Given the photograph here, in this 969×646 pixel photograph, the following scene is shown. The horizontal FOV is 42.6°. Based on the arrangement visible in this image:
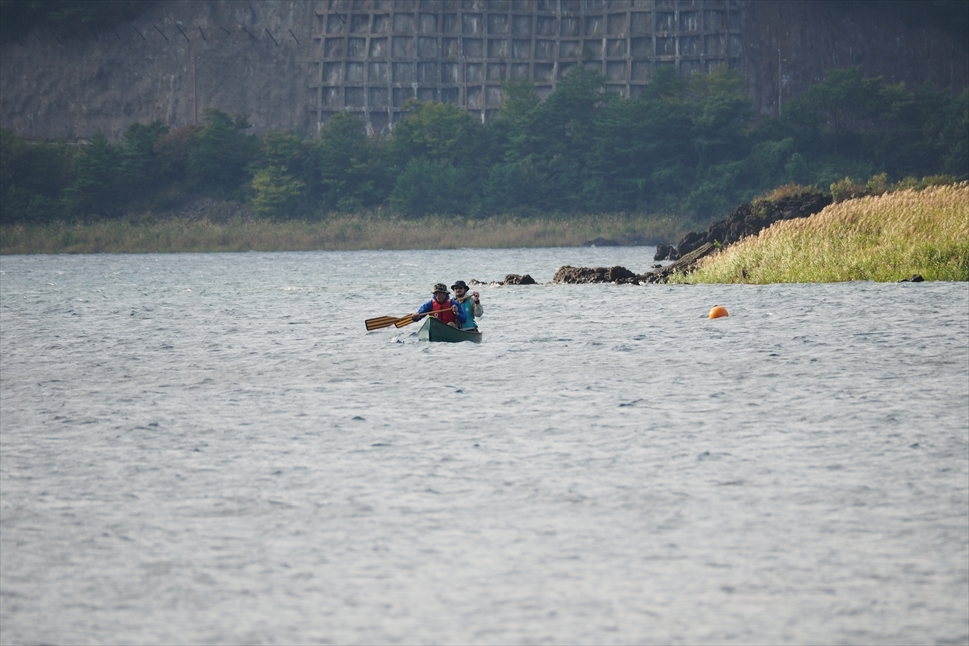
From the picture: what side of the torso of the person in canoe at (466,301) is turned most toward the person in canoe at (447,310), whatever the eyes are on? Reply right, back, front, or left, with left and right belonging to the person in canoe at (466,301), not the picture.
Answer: front

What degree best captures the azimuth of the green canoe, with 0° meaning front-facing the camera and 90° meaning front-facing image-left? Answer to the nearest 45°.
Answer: approximately 45°

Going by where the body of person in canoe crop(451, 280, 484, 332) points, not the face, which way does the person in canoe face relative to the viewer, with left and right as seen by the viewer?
facing the viewer and to the left of the viewer
